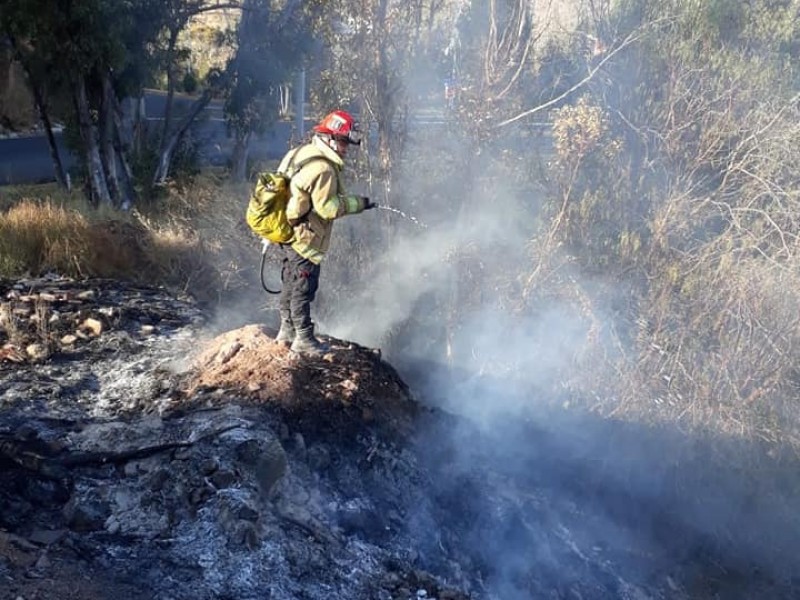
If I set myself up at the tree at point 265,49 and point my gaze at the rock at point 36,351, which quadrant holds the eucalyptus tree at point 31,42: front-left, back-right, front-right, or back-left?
front-right

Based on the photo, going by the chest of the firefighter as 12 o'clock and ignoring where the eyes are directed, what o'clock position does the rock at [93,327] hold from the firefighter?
The rock is roughly at 7 o'clock from the firefighter.

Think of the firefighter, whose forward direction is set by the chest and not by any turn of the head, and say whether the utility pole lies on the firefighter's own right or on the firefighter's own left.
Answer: on the firefighter's own left

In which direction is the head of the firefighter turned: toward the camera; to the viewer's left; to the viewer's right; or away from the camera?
to the viewer's right

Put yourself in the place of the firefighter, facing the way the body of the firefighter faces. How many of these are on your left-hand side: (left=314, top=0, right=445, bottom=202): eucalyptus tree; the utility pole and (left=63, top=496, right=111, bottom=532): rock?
2

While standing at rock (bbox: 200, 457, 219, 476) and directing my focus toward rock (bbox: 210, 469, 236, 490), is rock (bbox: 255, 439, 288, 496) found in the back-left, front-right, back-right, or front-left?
front-left

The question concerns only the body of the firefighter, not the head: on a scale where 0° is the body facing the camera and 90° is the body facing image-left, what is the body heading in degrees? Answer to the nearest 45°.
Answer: approximately 270°

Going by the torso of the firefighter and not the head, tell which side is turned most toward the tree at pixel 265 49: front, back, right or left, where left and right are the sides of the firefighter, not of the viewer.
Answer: left

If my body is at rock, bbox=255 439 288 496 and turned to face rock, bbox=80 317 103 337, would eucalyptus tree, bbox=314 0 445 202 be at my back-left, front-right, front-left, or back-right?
front-right

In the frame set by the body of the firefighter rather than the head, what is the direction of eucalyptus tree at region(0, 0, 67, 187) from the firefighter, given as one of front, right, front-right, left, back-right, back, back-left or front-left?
back-left

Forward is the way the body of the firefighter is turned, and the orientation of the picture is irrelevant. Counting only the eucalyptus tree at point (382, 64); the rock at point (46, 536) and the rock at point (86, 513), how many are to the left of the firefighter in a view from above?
1
